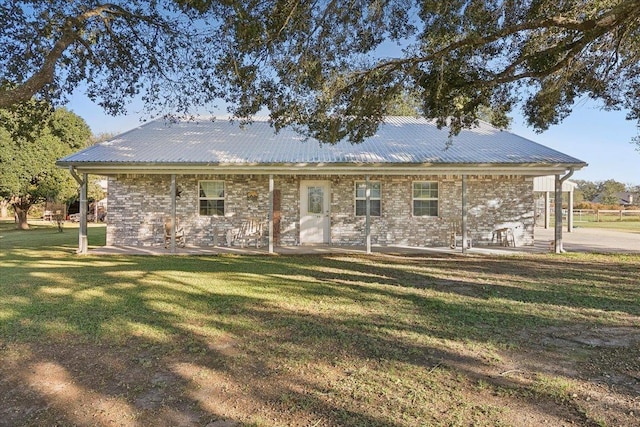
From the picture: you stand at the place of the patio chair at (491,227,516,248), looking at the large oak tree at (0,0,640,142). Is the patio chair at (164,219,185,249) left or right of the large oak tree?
right

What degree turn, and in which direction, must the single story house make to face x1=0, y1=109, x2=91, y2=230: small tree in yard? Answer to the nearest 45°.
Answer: approximately 135° to its right

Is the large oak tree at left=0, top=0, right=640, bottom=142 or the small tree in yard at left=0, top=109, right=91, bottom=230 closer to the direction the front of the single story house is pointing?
the large oak tree

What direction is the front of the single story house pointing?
toward the camera

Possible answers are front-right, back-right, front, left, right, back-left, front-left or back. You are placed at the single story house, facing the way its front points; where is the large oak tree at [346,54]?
front
